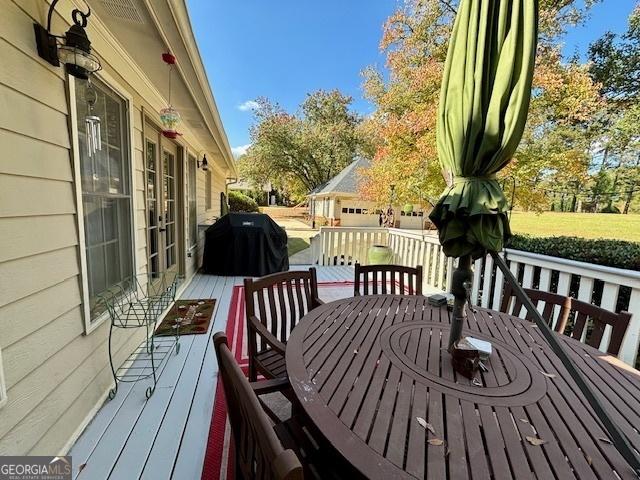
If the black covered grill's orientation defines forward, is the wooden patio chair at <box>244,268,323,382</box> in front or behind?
in front

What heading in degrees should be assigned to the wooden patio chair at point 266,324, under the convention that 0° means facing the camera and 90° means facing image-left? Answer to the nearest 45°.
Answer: approximately 315°

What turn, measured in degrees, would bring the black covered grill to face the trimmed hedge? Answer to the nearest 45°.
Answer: approximately 45° to its left

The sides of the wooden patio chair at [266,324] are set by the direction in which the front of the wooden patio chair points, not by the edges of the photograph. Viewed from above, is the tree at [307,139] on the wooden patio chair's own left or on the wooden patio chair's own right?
on the wooden patio chair's own left

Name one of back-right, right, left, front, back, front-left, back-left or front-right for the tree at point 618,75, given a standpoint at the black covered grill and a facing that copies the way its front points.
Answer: left

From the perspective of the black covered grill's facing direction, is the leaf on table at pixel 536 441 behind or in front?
in front
